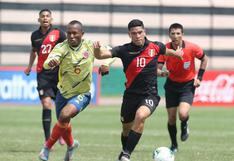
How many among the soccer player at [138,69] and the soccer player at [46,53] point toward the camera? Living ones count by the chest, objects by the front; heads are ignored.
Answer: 2

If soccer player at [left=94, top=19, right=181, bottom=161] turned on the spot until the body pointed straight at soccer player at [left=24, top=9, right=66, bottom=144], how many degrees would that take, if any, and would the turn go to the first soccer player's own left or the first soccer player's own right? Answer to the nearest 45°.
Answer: approximately 135° to the first soccer player's own right

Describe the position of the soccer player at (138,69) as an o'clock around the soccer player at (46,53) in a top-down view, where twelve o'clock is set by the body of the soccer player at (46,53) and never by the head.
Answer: the soccer player at (138,69) is roughly at 11 o'clock from the soccer player at (46,53).

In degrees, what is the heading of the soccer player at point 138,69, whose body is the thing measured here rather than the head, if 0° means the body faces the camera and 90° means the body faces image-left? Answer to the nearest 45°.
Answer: approximately 0°

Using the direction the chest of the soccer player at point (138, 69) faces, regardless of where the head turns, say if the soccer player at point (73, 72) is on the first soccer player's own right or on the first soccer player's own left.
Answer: on the first soccer player's own right

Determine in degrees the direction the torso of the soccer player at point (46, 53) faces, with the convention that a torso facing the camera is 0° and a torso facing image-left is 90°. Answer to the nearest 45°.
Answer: approximately 0°
